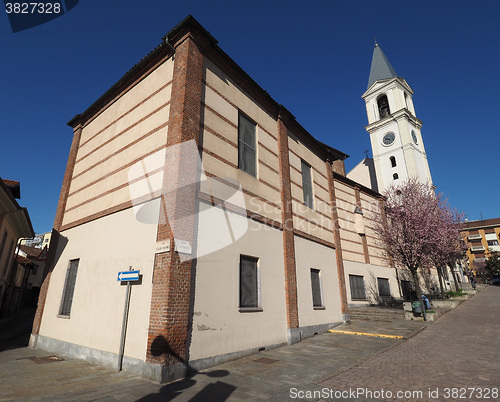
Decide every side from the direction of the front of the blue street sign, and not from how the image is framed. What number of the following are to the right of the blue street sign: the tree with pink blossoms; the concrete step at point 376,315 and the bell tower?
0

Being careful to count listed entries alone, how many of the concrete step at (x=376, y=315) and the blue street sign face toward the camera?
2

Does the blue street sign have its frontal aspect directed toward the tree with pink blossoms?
no

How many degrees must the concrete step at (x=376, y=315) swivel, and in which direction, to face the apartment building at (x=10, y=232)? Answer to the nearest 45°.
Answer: approximately 90° to its right

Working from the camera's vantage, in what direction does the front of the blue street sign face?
facing the viewer

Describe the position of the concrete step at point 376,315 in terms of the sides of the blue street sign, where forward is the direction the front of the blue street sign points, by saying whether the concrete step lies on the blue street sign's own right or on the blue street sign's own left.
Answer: on the blue street sign's own left
